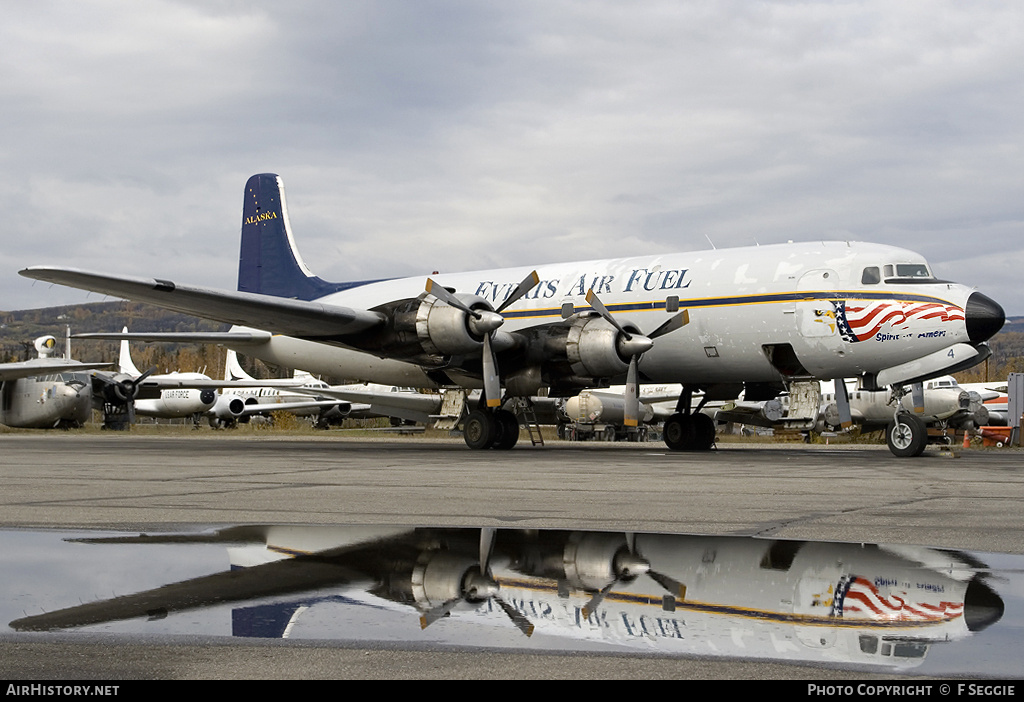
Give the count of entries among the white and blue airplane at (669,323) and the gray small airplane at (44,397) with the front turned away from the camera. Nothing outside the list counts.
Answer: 0

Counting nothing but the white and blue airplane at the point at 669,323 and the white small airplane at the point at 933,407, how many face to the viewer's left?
0

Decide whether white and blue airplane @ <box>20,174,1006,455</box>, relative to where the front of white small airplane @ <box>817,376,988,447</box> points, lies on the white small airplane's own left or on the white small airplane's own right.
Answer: on the white small airplane's own right

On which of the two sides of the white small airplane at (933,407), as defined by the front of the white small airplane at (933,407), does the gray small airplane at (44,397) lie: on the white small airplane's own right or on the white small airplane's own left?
on the white small airplane's own right

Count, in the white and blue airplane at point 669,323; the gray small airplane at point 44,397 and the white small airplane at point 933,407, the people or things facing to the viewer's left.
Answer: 0

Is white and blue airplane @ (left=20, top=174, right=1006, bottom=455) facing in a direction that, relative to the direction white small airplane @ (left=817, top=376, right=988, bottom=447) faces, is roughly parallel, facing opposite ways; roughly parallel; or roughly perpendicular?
roughly parallel

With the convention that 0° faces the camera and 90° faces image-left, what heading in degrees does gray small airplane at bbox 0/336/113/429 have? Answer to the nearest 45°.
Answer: approximately 315°

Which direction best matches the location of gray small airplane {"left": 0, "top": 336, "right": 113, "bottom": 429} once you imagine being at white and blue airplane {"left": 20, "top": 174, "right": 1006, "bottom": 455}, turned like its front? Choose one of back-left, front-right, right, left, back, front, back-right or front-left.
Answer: back

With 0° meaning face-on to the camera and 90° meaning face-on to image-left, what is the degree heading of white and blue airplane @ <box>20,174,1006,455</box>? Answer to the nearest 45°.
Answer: approximately 315°

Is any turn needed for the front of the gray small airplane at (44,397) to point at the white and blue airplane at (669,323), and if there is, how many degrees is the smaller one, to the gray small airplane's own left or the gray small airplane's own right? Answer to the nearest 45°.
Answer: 0° — it already faces it

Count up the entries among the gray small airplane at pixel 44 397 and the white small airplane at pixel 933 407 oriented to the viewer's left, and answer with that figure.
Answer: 0
